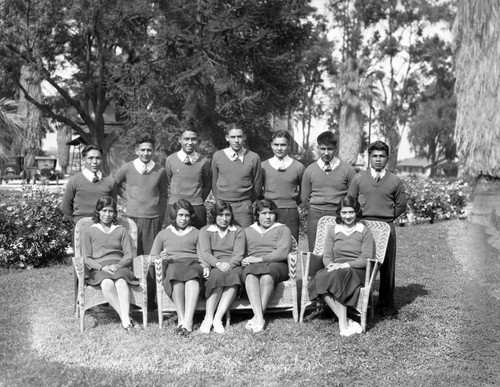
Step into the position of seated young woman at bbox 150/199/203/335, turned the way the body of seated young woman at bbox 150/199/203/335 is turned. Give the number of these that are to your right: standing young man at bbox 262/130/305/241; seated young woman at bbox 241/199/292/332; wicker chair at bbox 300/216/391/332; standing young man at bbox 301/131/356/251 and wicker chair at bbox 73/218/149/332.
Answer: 1

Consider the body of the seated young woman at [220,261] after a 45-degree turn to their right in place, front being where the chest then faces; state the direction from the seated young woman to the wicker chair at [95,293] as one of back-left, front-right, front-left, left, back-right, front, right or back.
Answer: front-right

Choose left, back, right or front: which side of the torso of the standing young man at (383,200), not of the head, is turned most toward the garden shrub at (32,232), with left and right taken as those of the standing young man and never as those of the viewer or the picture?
right

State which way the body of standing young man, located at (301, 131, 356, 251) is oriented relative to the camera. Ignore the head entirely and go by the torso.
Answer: toward the camera

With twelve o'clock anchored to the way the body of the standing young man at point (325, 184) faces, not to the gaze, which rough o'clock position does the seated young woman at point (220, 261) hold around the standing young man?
The seated young woman is roughly at 2 o'clock from the standing young man.

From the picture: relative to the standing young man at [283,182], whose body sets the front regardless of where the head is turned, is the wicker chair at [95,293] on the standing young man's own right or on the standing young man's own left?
on the standing young man's own right

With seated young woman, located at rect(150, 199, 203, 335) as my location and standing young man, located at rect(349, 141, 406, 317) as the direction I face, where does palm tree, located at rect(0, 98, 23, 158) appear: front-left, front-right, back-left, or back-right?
back-left

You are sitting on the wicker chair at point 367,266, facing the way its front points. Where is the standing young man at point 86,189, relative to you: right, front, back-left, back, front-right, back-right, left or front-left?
front-right

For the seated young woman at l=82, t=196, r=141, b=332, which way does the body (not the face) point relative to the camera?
toward the camera

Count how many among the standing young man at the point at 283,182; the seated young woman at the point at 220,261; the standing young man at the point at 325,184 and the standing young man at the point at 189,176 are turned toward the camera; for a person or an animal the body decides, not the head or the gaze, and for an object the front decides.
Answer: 4

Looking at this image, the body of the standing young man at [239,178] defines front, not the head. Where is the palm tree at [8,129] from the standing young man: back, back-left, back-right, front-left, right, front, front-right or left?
back-right
